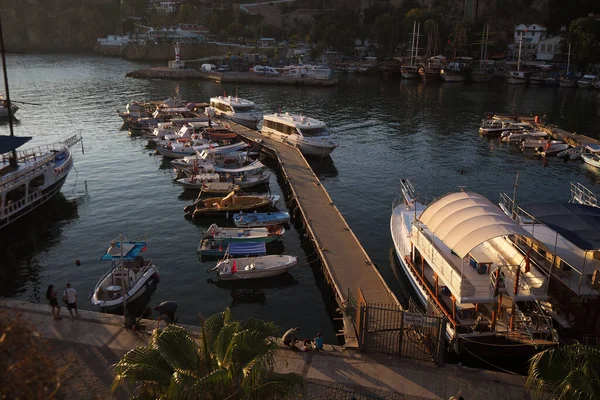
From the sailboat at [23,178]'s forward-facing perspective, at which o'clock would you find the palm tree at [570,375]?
The palm tree is roughly at 4 o'clock from the sailboat.

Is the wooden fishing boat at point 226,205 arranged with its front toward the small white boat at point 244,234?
no

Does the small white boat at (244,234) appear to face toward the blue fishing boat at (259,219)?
no

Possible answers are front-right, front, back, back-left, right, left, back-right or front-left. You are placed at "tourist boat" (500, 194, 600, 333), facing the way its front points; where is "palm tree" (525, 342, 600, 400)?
back-left

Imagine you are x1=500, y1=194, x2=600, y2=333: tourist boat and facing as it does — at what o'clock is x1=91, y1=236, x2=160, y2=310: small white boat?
The small white boat is roughly at 10 o'clock from the tourist boat.

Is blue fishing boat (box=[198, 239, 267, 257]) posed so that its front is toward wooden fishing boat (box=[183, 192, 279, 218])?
no

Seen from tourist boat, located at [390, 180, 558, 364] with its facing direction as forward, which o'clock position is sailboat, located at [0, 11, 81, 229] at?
The sailboat is roughly at 11 o'clock from the tourist boat.

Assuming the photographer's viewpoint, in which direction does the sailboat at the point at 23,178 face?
facing away from the viewer and to the right of the viewer
